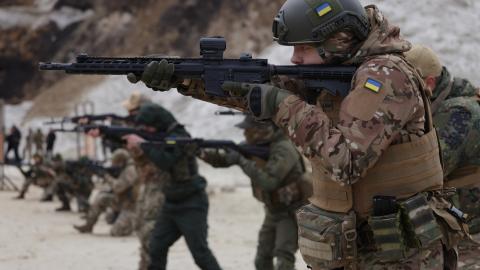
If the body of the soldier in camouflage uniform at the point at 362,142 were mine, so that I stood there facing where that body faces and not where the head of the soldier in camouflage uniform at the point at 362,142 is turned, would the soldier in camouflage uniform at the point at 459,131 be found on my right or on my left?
on my right

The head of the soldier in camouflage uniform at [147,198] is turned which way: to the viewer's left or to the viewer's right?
to the viewer's left

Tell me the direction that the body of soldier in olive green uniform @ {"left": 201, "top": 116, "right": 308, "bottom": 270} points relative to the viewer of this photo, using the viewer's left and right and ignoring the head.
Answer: facing to the left of the viewer

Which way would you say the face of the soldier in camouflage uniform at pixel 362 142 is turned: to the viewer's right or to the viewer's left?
to the viewer's left

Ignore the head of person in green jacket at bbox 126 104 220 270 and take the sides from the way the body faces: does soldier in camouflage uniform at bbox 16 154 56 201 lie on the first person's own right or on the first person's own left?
on the first person's own right

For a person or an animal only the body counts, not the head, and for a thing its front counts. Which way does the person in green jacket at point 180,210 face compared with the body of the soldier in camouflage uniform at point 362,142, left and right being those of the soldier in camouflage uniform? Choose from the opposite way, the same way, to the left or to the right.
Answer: the same way

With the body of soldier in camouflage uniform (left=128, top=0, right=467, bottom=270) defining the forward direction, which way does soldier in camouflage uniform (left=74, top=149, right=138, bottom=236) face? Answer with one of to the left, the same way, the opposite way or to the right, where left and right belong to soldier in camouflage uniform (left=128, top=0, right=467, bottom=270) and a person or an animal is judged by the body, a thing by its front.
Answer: the same way

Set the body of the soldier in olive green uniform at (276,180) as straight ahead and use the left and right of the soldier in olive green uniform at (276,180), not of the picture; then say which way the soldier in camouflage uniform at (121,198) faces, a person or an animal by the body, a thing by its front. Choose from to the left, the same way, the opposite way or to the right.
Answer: the same way

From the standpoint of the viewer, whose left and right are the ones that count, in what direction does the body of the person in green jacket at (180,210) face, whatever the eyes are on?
facing to the left of the viewer

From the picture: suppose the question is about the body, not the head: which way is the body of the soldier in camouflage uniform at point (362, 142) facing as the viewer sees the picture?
to the viewer's left

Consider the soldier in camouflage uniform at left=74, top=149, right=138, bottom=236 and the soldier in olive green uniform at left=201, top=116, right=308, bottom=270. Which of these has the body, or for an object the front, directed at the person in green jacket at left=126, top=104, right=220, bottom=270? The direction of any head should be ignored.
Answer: the soldier in olive green uniform at left=201, top=116, right=308, bottom=270

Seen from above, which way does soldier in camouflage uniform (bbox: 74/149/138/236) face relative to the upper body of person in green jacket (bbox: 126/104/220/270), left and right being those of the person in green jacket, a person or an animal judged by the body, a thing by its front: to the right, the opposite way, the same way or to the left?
the same way

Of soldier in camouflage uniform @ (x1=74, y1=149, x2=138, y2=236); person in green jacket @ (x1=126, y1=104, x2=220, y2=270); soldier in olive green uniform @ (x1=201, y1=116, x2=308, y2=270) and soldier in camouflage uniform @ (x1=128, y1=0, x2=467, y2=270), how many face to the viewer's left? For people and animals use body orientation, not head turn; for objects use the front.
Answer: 4

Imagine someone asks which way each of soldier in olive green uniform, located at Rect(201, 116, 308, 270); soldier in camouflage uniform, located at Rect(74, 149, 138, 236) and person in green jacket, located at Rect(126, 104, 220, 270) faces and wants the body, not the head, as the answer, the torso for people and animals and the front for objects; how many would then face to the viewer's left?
3

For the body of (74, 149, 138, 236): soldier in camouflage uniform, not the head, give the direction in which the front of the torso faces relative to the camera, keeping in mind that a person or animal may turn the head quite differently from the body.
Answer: to the viewer's left
